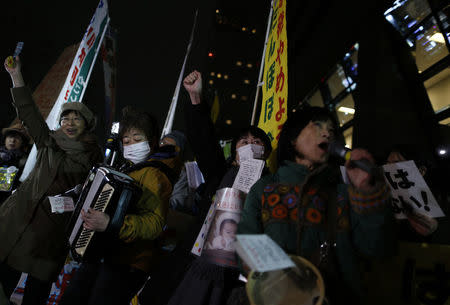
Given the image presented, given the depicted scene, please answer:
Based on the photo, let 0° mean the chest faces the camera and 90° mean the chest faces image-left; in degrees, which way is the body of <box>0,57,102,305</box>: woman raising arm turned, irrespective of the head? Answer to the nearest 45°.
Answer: approximately 0°

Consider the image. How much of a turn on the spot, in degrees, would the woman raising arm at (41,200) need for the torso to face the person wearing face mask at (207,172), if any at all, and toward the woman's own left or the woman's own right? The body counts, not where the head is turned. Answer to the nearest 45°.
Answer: approximately 45° to the woman's own left

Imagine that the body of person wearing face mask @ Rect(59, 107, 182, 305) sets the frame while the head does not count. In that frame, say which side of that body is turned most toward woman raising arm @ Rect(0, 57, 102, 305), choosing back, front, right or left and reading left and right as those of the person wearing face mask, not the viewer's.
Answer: right

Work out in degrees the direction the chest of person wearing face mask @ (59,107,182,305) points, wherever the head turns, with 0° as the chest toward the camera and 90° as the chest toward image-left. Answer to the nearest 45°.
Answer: approximately 45°

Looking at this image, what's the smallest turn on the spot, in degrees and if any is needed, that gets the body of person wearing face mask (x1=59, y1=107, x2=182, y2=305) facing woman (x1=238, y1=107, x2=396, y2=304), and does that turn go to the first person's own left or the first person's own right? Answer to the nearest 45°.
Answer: approximately 90° to the first person's own left
